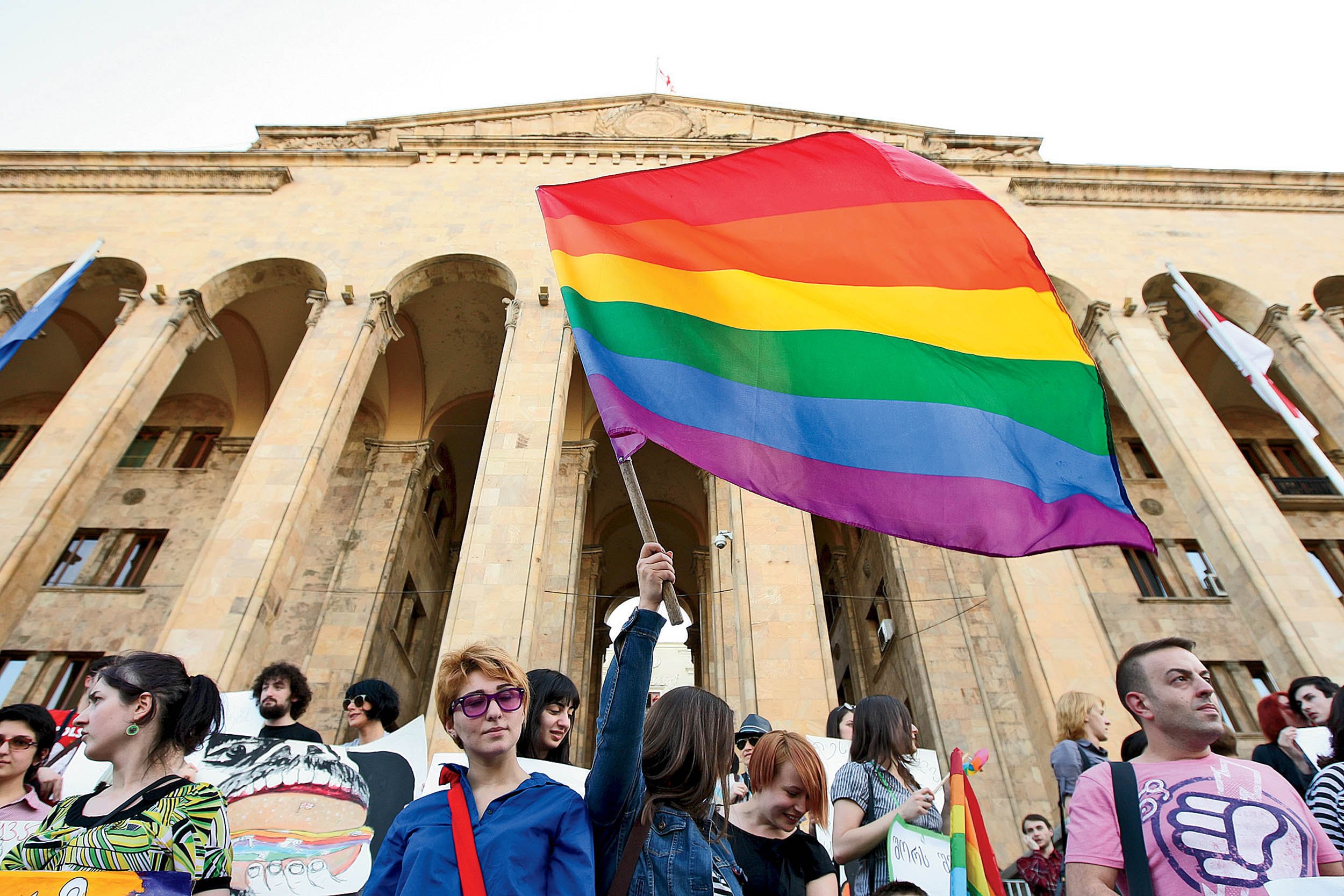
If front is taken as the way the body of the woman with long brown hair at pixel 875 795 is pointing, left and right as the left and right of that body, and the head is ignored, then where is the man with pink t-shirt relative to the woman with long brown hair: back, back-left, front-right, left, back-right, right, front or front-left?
front-right

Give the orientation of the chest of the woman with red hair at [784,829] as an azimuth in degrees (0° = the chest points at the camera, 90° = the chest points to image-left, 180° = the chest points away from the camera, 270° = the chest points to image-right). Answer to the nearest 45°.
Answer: approximately 315°

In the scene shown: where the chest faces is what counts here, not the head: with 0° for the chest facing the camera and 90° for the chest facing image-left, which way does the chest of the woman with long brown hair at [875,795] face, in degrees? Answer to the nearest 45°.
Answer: approximately 270°

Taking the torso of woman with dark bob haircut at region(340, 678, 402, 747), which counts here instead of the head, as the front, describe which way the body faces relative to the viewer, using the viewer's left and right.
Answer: facing the viewer and to the left of the viewer

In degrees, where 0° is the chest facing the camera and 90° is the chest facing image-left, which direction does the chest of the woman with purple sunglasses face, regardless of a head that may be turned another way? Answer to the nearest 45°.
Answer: approximately 0°

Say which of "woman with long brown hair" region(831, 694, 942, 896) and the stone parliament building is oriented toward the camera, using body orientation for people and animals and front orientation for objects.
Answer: the stone parliament building

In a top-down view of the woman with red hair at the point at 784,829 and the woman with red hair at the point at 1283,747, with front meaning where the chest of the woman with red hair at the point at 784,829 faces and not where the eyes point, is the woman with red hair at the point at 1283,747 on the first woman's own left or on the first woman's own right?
on the first woman's own left

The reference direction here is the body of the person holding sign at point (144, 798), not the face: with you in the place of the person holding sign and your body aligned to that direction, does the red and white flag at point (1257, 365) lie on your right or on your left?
on your left

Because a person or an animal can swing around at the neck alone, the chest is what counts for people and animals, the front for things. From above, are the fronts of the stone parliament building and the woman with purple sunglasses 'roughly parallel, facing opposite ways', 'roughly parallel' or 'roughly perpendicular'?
roughly parallel

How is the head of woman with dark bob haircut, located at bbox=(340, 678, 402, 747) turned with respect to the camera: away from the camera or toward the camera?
toward the camera

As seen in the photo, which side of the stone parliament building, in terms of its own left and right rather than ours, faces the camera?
front

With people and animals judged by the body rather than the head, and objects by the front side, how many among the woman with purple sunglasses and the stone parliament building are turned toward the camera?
2

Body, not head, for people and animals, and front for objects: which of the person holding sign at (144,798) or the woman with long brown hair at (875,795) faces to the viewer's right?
the woman with long brown hair

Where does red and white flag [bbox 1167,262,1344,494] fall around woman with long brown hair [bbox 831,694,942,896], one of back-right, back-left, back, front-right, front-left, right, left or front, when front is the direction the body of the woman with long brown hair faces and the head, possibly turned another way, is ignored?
front-left
